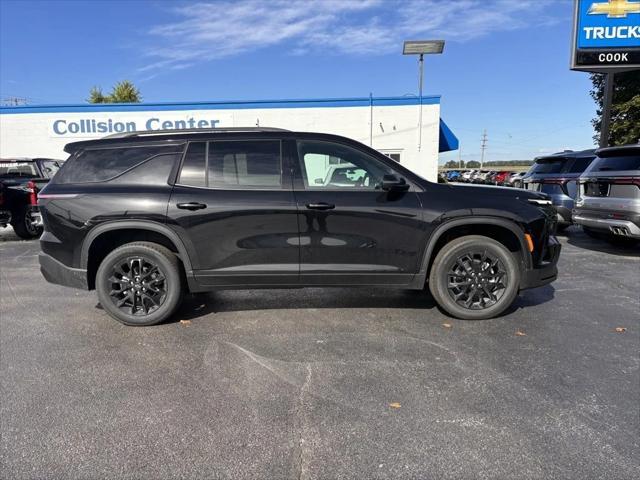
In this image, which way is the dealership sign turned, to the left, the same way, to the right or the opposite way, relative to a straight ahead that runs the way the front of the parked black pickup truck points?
the opposite way

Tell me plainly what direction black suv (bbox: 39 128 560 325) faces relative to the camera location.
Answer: facing to the right of the viewer

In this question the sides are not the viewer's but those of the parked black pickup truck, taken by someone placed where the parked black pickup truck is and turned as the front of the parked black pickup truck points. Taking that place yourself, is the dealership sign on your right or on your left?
on your right

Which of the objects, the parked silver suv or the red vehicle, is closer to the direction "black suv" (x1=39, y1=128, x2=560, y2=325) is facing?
the parked silver suv

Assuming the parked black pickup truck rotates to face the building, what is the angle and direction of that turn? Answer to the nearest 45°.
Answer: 0° — it already faces it

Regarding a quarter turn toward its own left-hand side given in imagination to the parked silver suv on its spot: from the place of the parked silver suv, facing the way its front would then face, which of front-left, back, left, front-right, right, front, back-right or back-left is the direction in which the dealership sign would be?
front-right

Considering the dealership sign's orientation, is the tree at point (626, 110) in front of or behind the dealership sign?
behind

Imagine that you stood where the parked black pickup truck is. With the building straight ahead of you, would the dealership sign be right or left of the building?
right

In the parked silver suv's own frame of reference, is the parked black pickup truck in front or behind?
behind

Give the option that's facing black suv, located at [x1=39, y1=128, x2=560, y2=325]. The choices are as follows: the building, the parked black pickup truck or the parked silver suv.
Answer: the building

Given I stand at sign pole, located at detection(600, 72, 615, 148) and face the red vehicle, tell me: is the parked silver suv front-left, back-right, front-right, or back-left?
back-left

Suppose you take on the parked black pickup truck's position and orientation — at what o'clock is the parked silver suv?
The parked silver suv is roughly at 3 o'clock from the parked black pickup truck.

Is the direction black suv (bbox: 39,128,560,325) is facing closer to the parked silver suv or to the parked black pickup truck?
the parked silver suv
